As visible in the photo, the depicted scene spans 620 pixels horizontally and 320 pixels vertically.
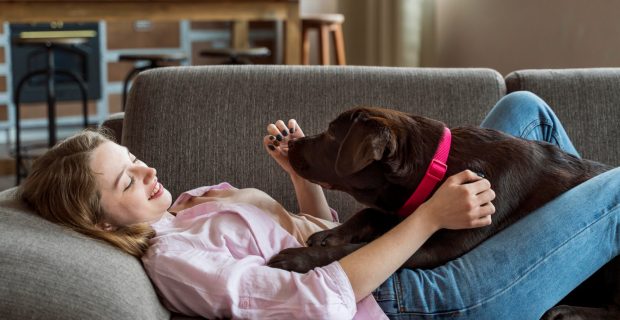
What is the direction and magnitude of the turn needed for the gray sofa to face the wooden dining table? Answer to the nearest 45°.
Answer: approximately 180°

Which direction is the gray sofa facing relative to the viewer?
toward the camera

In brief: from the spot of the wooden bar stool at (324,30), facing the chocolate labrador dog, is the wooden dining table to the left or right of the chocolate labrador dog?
right

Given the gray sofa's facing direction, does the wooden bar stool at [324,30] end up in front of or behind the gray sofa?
behind

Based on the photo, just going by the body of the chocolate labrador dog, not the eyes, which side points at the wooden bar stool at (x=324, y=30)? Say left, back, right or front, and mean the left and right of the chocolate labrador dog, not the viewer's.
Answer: right

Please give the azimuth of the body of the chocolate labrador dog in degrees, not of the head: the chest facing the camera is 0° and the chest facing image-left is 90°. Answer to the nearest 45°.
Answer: approximately 90°
